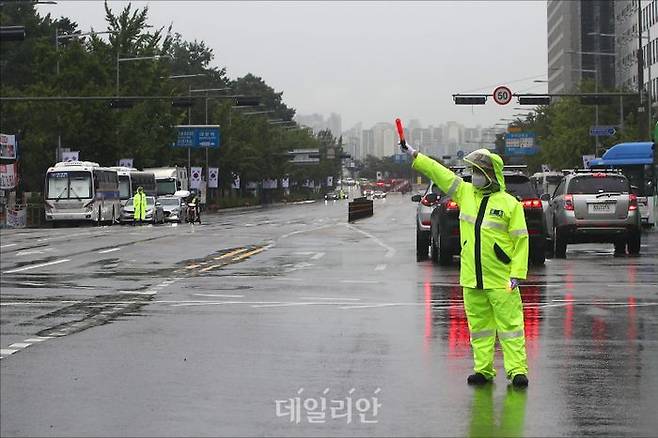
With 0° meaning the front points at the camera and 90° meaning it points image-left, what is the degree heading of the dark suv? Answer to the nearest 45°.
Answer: approximately 180°

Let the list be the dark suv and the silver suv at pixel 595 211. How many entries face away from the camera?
2

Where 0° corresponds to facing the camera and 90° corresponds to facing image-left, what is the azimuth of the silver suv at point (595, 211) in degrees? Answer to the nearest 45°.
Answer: approximately 180°

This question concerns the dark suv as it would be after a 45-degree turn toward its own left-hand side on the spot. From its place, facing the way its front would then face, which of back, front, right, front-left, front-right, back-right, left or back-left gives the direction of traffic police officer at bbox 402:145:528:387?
back-left

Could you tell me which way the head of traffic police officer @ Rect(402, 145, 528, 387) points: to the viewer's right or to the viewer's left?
to the viewer's left

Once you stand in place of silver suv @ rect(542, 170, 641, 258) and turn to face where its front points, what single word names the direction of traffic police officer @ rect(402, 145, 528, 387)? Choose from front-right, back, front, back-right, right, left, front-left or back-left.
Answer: back

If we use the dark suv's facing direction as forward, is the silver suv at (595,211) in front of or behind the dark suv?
in front
